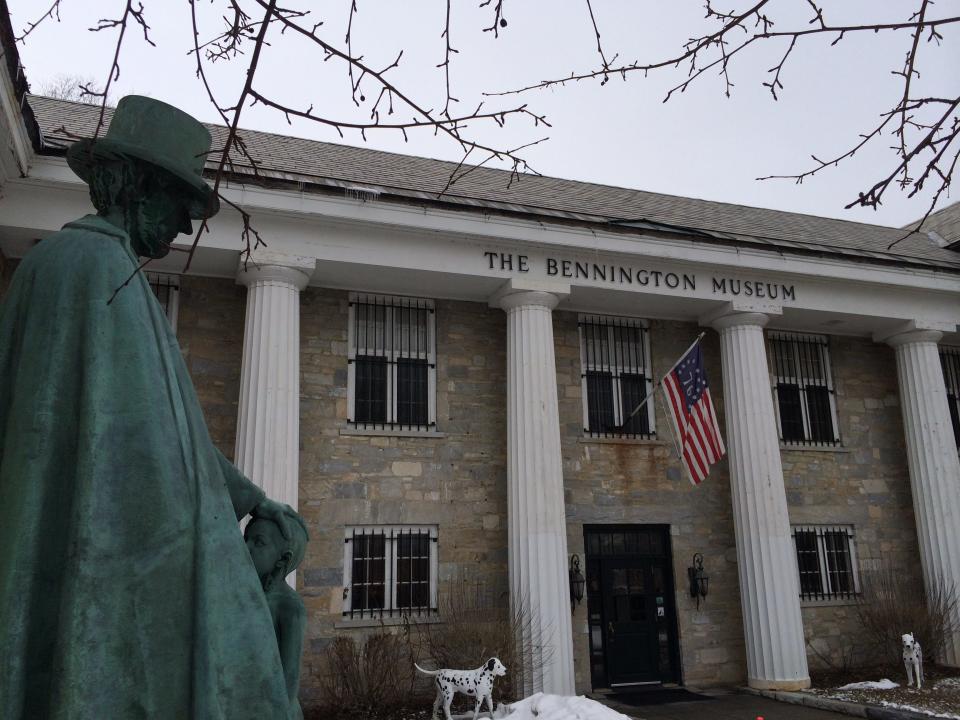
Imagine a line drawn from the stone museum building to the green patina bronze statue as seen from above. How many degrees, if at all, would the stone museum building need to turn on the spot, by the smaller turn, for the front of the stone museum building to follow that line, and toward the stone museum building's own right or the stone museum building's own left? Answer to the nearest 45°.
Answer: approximately 45° to the stone museum building's own right

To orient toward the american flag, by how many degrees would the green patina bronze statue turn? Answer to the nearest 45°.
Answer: approximately 45° to its left

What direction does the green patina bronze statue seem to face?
to the viewer's right

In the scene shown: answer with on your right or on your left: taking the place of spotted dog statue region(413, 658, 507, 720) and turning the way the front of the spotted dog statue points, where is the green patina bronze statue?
on your right

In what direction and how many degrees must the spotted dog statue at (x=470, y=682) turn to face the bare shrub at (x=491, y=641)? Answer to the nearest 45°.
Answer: approximately 90° to its left

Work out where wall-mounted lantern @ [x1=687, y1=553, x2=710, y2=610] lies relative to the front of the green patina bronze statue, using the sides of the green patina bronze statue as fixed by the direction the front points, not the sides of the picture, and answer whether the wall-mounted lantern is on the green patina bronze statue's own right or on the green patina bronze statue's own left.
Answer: on the green patina bronze statue's own left

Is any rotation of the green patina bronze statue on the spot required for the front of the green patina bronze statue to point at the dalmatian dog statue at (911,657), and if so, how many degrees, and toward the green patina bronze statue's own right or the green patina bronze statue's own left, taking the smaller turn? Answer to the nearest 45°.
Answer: approximately 45° to the green patina bronze statue's own left

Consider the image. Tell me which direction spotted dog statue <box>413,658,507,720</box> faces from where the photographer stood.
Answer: facing to the right of the viewer

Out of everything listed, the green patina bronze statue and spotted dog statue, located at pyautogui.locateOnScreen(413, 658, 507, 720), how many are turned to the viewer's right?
2

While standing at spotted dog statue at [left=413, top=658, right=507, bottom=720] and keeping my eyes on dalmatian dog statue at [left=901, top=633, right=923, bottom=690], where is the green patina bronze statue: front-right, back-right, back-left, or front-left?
back-right

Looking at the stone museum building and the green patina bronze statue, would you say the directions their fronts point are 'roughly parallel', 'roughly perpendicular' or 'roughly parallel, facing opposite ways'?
roughly perpendicular

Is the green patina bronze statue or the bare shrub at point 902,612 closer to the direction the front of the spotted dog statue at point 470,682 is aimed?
the bare shrub
